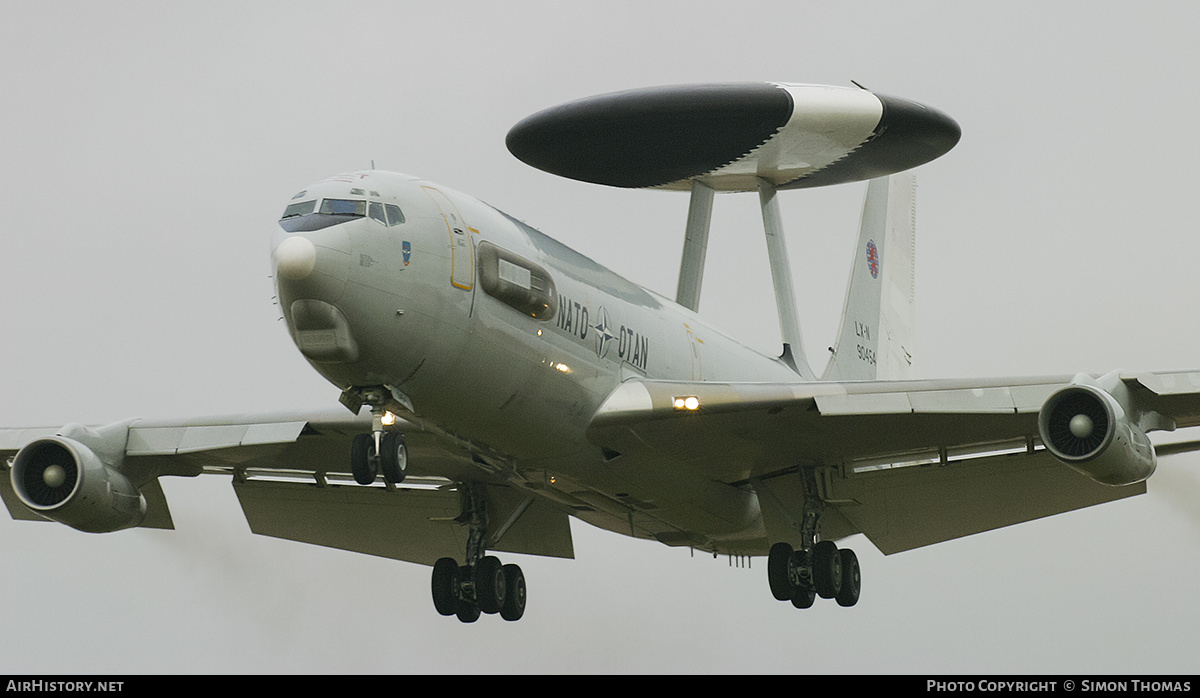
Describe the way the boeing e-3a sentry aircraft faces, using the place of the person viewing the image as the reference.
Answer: facing the viewer and to the left of the viewer
